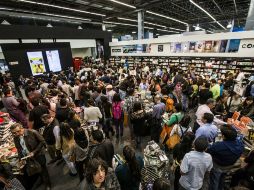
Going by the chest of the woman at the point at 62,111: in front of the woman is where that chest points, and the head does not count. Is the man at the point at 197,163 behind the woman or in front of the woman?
behind

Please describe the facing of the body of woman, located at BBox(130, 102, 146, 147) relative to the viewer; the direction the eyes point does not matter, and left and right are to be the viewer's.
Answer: facing away from the viewer

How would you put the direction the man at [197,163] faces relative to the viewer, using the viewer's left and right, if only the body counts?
facing away from the viewer

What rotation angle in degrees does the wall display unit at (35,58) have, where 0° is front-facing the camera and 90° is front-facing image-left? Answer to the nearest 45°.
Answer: approximately 315°

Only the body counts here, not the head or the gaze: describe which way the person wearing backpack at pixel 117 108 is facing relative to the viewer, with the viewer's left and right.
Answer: facing away from the viewer

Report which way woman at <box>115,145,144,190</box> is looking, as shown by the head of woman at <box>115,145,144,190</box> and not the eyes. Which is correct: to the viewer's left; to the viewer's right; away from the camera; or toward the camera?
away from the camera

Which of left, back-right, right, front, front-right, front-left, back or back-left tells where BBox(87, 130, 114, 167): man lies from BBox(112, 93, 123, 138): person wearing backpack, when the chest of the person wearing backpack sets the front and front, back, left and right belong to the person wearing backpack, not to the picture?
back

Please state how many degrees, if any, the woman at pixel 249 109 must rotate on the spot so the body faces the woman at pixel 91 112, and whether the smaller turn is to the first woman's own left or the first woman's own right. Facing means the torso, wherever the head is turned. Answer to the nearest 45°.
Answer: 0° — they already face them

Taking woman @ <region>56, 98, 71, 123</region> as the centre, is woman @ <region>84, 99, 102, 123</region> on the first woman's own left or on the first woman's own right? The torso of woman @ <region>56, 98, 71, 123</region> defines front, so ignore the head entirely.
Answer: on the first woman's own right

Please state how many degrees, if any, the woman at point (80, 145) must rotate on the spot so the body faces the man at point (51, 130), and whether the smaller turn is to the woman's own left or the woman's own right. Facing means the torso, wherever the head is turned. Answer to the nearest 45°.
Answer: approximately 45° to the woman's own left

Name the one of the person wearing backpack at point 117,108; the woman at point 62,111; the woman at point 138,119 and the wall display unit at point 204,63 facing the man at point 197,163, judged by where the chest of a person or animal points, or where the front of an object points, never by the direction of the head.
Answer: the wall display unit

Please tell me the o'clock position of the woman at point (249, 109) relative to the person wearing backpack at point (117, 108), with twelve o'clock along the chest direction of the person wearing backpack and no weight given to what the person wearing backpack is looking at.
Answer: The woman is roughly at 3 o'clock from the person wearing backpack.

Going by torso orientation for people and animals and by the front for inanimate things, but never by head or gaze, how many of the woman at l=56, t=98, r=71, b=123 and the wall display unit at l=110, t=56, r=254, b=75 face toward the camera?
1
